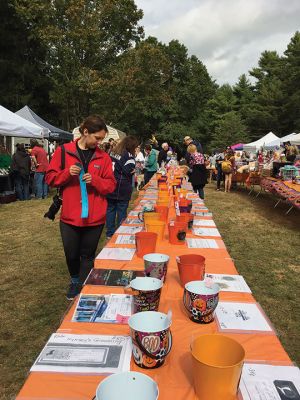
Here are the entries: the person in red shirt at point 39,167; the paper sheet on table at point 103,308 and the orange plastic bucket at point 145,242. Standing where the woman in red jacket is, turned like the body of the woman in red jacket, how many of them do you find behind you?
1

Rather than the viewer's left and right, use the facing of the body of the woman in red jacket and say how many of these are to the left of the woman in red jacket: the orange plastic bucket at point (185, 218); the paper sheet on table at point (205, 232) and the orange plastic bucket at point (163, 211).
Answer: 3

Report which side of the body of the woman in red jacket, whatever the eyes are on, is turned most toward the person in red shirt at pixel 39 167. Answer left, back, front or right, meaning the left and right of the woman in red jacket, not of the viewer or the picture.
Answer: back

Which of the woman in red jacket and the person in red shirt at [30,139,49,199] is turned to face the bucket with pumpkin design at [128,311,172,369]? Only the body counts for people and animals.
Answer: the woman in red jacket

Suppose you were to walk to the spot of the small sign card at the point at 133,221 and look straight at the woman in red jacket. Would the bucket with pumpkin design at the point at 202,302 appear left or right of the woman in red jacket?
left

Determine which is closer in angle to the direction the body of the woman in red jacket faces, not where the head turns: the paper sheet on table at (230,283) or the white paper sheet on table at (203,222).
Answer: the paper sheet on table at (230,283)

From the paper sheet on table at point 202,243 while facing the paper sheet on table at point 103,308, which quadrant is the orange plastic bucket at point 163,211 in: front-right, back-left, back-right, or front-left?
back-right

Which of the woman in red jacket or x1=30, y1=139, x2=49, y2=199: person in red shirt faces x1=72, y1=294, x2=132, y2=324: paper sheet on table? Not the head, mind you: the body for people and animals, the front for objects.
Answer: the woman in red jacket

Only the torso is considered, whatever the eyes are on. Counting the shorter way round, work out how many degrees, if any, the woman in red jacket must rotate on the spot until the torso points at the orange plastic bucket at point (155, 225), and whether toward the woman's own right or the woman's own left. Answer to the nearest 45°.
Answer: approximately 45° to the woman's own left

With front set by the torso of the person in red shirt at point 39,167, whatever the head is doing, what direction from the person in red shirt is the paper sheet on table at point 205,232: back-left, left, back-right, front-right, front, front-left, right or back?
back-left
